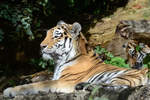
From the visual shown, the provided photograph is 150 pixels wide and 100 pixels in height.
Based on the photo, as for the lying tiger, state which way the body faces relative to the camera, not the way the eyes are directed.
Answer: to the viewer's left

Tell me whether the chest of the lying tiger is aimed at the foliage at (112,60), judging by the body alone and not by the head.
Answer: no
